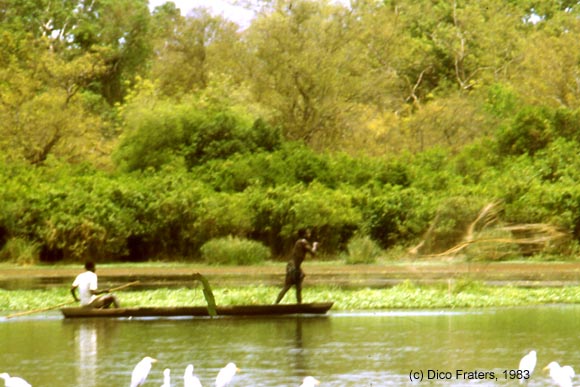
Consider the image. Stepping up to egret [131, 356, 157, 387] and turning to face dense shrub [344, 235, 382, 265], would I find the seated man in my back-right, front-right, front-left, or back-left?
front-left

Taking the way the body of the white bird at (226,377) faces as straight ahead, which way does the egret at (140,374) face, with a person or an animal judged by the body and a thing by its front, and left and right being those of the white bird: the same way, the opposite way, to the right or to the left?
the same way

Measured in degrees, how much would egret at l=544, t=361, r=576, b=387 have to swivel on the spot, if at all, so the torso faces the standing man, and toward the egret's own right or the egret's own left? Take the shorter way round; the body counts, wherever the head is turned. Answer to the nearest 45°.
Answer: approximately 45° to the egret's own right

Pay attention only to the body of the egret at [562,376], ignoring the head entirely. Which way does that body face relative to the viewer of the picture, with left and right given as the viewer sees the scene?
facing to the left of the viewer
